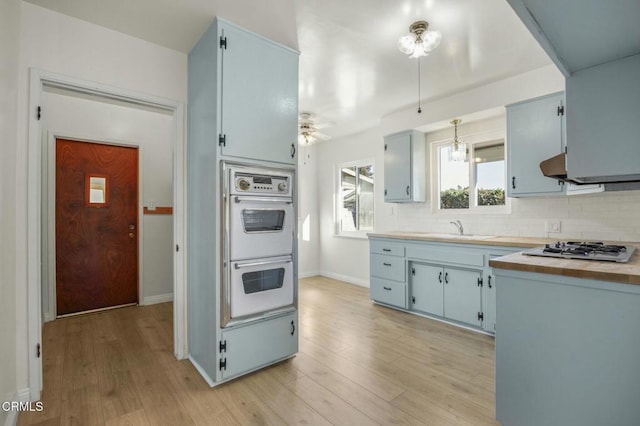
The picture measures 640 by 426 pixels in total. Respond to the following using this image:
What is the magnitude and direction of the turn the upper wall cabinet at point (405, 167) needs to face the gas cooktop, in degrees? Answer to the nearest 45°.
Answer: approximately 90° to its left

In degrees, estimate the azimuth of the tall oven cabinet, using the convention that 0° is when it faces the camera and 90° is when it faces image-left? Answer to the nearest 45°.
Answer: approximately 315°

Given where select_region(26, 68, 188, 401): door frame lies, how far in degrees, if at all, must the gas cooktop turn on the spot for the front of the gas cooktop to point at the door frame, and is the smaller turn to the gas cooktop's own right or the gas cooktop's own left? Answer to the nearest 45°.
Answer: approximately 45° to the gas cooktop's own left

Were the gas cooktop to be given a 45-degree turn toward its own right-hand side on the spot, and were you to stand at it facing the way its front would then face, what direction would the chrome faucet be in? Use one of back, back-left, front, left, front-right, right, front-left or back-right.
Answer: front

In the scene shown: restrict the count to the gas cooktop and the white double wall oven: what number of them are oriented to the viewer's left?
1

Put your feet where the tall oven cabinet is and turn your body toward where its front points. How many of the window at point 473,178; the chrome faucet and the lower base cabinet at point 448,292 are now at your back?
0

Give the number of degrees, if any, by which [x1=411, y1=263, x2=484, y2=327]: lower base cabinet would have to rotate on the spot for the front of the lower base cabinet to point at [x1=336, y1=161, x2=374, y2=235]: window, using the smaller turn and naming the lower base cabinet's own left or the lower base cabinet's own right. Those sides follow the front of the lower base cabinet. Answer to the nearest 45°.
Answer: approximately 90° to the lower base cabinet's own right

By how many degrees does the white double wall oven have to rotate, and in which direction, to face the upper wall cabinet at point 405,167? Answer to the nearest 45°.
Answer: approximately 90° to its left

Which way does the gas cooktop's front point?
to the viewer's left

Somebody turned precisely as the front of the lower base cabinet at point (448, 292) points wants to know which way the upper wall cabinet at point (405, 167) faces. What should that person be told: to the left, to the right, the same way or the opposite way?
the same way

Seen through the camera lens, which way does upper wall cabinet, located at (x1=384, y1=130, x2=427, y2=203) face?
facing the viewer and to the left of the viewer

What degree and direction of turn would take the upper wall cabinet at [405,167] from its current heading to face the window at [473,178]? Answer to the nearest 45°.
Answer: approximately 135° to its left

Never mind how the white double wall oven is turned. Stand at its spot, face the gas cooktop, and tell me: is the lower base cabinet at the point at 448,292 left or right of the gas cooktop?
left

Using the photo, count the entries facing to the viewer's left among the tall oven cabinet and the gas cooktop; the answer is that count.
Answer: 1

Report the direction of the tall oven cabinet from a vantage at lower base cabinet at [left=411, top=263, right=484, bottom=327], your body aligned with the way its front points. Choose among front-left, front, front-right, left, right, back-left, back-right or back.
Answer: front

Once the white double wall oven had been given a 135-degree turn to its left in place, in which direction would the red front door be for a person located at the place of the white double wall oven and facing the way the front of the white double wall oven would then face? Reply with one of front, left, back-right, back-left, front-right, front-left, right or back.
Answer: front-left
